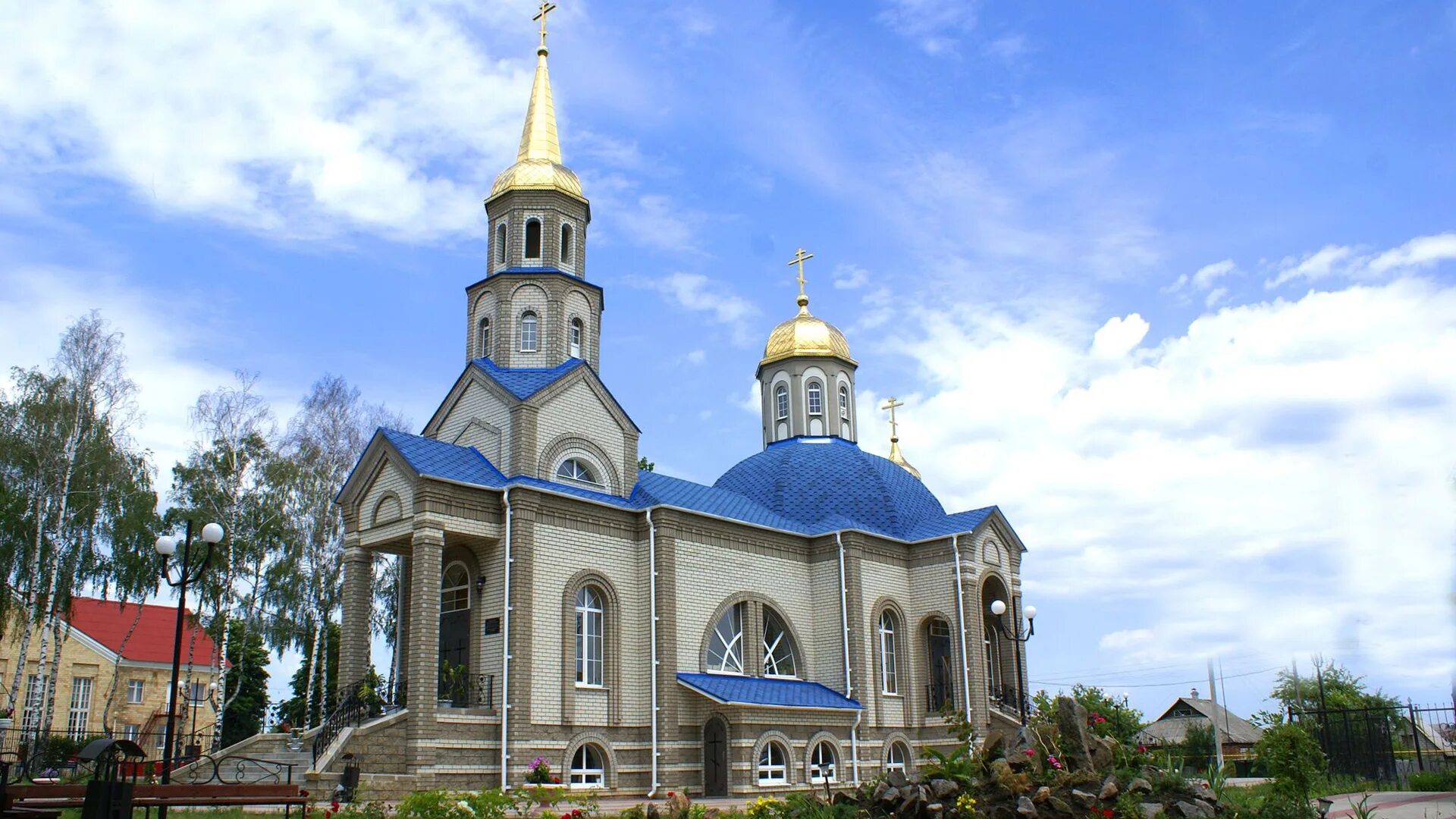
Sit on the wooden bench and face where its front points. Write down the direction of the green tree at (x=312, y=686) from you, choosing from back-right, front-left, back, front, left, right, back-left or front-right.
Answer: back

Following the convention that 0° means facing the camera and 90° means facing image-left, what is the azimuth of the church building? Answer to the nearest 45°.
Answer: approximately 45°

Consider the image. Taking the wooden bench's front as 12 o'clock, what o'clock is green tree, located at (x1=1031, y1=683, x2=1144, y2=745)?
The green tree is roughly at 8 o'clock from the wooden bench.

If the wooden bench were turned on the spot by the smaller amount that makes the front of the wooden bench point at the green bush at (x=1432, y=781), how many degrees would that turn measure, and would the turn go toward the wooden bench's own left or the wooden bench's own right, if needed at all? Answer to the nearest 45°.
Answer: approximately 90° to the wooden bench's own left

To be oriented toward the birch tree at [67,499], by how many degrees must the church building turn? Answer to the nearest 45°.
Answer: approximately 45° to its right

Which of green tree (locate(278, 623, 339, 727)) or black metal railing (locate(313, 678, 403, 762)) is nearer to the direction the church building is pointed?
the black metal railing

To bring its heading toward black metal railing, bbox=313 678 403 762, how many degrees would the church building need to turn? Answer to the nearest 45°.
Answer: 0° — it already faces it

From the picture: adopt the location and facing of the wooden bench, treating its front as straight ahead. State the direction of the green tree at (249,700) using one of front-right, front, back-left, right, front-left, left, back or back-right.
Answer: back

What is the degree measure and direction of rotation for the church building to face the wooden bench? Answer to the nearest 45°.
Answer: approximately 45° to its left
